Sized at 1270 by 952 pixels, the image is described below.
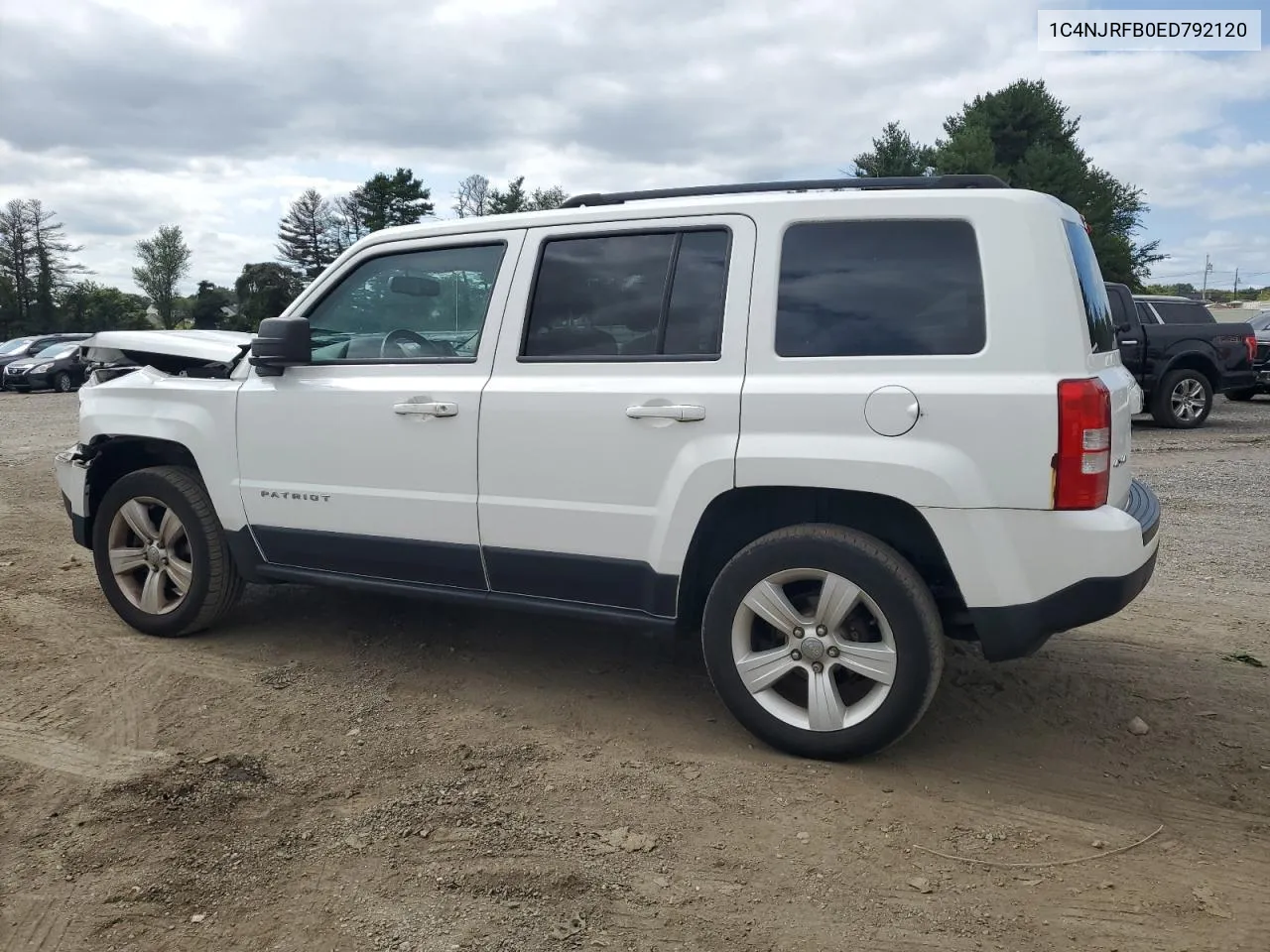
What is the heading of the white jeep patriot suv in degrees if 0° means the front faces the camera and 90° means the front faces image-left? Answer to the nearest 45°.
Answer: approximately 135°

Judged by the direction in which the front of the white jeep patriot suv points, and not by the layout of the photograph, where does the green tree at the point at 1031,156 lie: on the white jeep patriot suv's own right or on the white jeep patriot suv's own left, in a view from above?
on the white jeep patriot suv's own right

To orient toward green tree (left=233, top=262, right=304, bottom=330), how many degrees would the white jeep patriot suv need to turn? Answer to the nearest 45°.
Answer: approximately 45° to its right

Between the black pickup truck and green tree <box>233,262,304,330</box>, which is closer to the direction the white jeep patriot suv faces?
the green tree

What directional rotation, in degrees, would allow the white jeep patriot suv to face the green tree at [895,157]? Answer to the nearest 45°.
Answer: approximately 45° to its right
